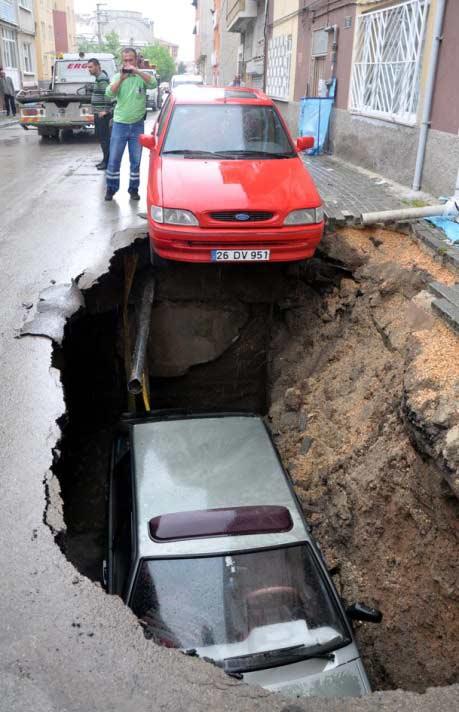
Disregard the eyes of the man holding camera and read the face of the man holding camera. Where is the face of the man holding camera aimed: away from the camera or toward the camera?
toward the camera

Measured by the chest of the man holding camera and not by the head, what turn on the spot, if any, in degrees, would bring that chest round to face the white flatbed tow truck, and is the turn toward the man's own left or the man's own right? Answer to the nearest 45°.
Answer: approximately 180°

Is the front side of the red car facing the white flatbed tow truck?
no

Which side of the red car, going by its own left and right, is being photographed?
front

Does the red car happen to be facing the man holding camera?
no

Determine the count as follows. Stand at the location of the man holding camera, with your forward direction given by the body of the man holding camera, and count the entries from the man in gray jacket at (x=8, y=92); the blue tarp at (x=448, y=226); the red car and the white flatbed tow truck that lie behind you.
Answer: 2

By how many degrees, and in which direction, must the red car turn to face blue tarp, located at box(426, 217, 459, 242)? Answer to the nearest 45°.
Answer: approximately 90° to its left

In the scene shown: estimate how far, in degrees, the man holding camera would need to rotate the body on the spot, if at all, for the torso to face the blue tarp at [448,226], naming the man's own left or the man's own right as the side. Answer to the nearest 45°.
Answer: approximately 45° to the man's own left

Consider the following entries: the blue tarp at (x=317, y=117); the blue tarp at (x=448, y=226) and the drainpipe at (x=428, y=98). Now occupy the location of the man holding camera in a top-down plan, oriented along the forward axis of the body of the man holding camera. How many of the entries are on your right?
0

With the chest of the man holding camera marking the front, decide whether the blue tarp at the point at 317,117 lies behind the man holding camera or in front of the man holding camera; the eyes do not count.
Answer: behind

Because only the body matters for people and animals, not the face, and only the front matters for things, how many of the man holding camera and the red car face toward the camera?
2

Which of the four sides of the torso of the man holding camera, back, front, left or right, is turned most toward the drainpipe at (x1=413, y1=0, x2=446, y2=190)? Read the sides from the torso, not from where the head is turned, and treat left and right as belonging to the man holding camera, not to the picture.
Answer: left

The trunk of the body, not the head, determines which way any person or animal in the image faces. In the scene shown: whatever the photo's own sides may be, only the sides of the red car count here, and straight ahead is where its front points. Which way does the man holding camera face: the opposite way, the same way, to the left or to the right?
the same way

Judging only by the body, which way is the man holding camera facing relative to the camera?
toward the camera
